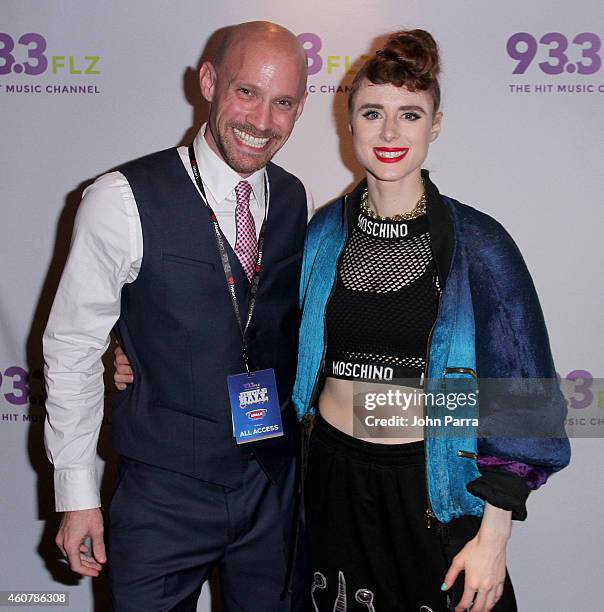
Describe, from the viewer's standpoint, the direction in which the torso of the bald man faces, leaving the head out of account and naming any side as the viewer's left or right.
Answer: facing the viewer and to the right of the viewer
